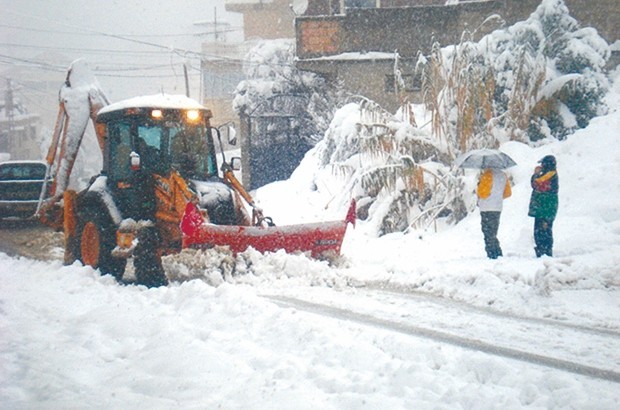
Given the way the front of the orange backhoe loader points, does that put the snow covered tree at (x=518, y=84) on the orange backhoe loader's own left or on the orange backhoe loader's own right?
on the orange backhoe loader's own left

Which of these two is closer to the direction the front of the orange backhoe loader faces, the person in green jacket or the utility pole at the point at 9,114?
the person in green jacket

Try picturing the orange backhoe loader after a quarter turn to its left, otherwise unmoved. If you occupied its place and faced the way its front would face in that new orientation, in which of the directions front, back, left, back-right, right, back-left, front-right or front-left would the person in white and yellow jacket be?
front-right

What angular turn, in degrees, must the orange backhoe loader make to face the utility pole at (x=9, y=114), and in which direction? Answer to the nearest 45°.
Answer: approximately 135° to its left

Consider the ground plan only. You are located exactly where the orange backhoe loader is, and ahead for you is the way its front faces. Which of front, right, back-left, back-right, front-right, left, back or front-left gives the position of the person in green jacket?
front-left

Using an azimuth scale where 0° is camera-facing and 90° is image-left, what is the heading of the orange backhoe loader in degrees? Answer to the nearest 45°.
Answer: approximately 315°

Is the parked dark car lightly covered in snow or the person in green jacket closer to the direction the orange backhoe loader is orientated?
the person in green jacket

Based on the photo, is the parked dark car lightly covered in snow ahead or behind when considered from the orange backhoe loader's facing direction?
behind
